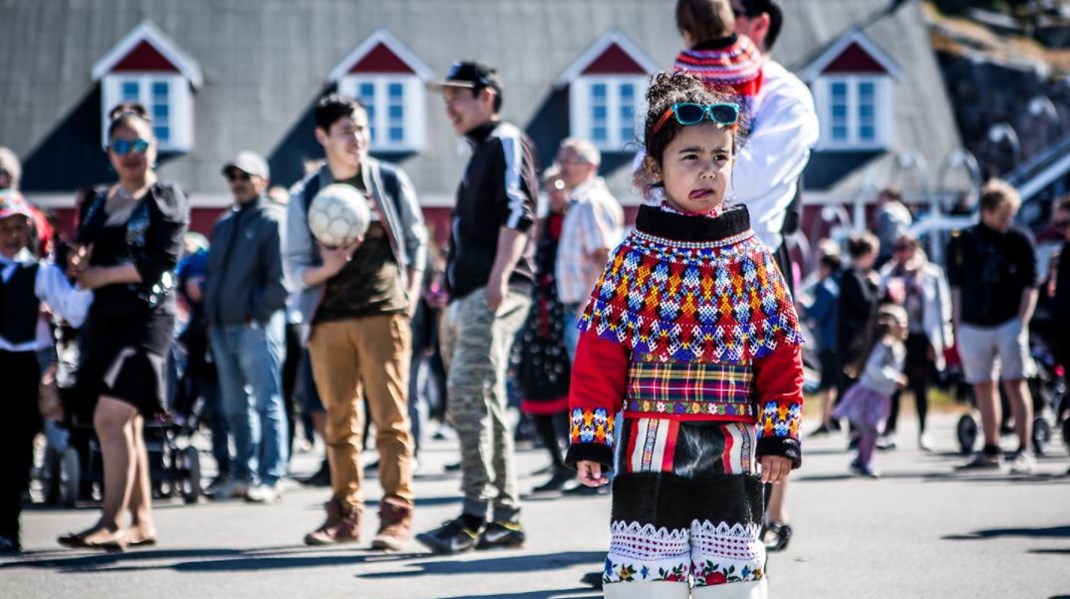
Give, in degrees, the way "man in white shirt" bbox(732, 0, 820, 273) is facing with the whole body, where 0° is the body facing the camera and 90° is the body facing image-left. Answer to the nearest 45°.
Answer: approximately 90°

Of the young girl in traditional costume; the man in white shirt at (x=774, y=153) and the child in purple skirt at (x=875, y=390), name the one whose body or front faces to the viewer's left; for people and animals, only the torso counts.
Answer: the man in white shirt

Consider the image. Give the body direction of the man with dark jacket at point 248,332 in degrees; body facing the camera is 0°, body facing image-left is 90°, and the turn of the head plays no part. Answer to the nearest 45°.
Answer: approximately 45°

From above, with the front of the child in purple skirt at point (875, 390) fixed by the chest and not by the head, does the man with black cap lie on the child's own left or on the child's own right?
on the child's own right

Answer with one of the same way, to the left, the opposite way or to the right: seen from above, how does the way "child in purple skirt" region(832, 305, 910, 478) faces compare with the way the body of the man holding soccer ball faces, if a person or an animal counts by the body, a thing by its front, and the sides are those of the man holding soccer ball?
to the left

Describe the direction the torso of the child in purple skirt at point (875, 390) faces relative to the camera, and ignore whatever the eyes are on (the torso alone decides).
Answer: to the viewer's right

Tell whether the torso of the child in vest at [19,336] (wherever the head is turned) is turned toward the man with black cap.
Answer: no

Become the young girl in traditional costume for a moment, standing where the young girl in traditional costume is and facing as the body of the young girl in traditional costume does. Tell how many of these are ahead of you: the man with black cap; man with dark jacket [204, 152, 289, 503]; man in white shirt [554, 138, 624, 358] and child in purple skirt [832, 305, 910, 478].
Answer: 0

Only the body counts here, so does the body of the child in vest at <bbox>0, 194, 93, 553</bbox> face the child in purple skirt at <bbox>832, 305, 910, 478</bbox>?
no

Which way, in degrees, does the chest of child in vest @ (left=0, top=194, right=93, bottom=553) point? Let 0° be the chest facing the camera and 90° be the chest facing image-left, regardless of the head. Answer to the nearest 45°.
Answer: approximately 0°

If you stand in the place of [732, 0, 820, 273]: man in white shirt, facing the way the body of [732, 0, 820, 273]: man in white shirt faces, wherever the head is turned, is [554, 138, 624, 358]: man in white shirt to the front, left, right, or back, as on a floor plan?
right

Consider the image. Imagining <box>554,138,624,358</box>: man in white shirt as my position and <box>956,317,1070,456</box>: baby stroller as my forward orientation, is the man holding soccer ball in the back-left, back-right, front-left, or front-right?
back-right

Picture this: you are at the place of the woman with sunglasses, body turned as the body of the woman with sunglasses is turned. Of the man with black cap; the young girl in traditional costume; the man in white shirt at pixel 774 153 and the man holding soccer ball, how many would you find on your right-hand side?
0

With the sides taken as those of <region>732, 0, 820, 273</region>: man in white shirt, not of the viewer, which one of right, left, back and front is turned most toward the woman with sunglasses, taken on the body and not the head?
front

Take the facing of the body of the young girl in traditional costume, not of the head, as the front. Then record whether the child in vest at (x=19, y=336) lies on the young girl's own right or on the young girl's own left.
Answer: on the young girl's own right

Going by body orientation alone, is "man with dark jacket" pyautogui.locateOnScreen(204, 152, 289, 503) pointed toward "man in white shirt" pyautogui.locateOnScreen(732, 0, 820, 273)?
no

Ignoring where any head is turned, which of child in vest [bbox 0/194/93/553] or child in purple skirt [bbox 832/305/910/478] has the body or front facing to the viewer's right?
child in purple skirt [bbox 832/305/910/478]
